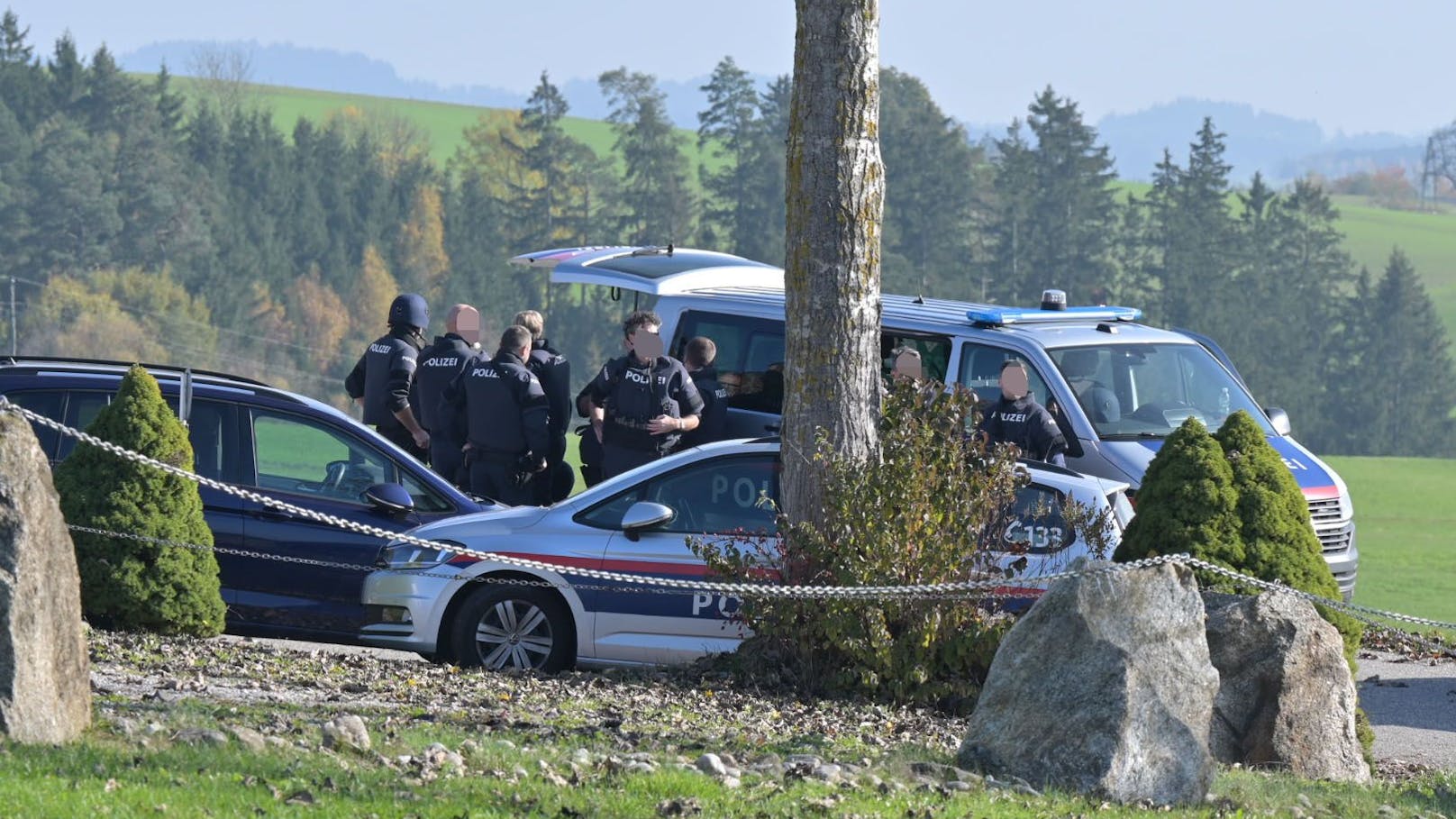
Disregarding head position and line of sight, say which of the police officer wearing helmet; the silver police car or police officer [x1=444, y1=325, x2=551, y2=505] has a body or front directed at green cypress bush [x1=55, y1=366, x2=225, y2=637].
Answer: the silver police car

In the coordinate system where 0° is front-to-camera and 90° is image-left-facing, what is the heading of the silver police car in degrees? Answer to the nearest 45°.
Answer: approximately 90°

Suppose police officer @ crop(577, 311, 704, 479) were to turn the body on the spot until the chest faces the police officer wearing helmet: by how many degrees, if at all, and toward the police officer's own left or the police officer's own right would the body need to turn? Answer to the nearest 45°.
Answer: approximately 135° to the police officer's own right

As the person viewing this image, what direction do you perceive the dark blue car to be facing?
facing to the right of the viewer

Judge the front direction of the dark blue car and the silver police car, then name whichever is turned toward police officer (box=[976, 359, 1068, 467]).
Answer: the dark blue car

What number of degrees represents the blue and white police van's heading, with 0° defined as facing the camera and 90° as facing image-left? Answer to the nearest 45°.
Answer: approximately 315°

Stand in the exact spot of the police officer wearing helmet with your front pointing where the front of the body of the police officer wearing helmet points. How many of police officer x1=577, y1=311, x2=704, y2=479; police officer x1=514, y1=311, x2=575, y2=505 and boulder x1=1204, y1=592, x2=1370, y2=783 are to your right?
3

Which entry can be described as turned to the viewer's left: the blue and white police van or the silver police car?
the silver police car

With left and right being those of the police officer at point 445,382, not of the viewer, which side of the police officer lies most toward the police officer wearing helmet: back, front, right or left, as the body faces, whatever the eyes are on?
left

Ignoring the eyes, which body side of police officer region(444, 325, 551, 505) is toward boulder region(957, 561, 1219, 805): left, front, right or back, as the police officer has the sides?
right

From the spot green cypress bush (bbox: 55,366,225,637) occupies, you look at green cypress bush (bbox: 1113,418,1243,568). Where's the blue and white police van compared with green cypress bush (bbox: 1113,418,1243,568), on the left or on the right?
left

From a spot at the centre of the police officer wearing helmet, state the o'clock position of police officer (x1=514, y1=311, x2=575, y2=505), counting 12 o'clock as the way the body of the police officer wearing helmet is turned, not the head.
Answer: The police officer is roughly at 3 o'clock from the police officer wearing helmet.
